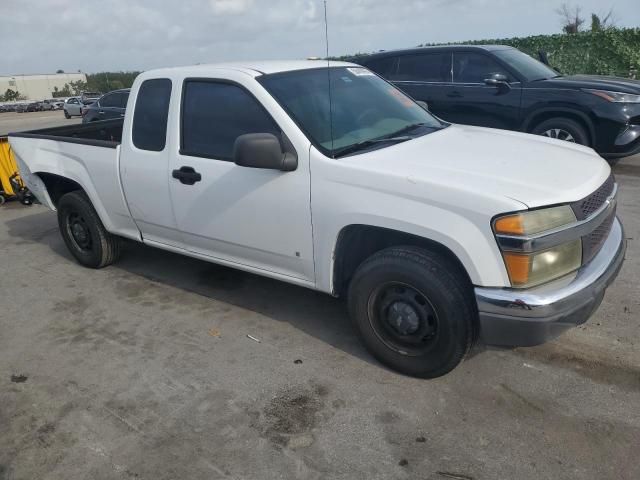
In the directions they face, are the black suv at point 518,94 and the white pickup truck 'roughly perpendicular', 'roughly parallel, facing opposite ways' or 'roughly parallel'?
roughly parallel

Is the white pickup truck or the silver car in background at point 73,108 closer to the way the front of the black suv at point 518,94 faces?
the white pickup truck

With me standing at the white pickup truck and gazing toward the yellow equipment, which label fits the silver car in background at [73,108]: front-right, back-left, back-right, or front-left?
front-right

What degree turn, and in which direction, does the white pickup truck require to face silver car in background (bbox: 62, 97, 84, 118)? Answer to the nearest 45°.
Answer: approximately 180°

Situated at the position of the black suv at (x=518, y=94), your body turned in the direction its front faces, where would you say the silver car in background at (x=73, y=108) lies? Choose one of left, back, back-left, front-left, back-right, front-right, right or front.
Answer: back

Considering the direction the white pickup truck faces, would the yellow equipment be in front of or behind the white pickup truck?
behind

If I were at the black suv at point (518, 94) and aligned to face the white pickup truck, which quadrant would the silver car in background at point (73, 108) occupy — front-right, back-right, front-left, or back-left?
back-right

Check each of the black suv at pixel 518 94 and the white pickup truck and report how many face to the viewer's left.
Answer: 0

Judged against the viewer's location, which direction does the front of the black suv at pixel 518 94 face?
facing the viewer and to the right of the viewer

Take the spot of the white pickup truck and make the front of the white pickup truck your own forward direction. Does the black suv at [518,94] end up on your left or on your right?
on your left
